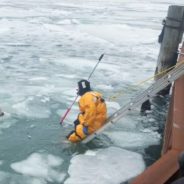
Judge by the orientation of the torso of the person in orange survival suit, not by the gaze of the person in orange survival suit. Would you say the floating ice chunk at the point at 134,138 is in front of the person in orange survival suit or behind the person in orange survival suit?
behind

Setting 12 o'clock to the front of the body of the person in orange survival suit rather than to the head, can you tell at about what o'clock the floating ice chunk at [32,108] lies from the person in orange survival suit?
The floating ice chunk is roughly at 2 o'clock from the person in orange survival suit.

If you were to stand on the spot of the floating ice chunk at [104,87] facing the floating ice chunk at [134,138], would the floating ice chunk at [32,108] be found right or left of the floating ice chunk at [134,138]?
right

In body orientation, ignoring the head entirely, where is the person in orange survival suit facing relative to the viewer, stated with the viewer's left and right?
facing to the left of the viewer

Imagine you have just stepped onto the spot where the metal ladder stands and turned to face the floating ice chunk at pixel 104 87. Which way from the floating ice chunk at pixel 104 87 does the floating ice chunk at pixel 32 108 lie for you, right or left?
left

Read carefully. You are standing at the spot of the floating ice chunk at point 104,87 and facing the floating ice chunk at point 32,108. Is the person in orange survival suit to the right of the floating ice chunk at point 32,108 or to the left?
left
